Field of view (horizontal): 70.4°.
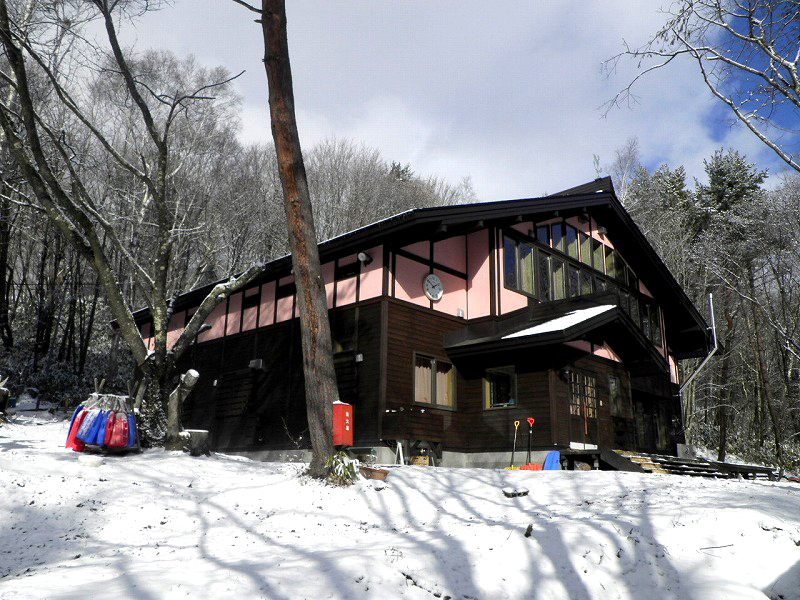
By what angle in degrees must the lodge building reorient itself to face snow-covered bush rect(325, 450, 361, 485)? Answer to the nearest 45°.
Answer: approximately 45° to its right

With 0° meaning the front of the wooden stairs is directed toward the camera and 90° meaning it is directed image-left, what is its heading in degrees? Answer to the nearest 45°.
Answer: approximately 315°

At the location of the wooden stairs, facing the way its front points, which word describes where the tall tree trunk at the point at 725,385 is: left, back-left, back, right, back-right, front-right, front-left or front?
back-left

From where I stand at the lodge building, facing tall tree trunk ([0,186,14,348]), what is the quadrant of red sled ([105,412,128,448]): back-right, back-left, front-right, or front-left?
front-left

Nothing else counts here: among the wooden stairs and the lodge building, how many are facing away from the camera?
0

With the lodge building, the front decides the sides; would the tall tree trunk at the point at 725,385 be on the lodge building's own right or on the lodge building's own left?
on the lodge building's own left

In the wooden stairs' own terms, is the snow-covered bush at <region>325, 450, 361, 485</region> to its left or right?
on its right

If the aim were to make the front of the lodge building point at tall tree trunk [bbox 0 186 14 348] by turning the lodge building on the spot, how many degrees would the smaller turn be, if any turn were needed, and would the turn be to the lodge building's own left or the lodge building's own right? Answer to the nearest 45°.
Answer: approximately 135° to the lodge building's own right

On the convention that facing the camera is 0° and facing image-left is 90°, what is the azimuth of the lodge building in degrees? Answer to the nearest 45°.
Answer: approximately 315°
